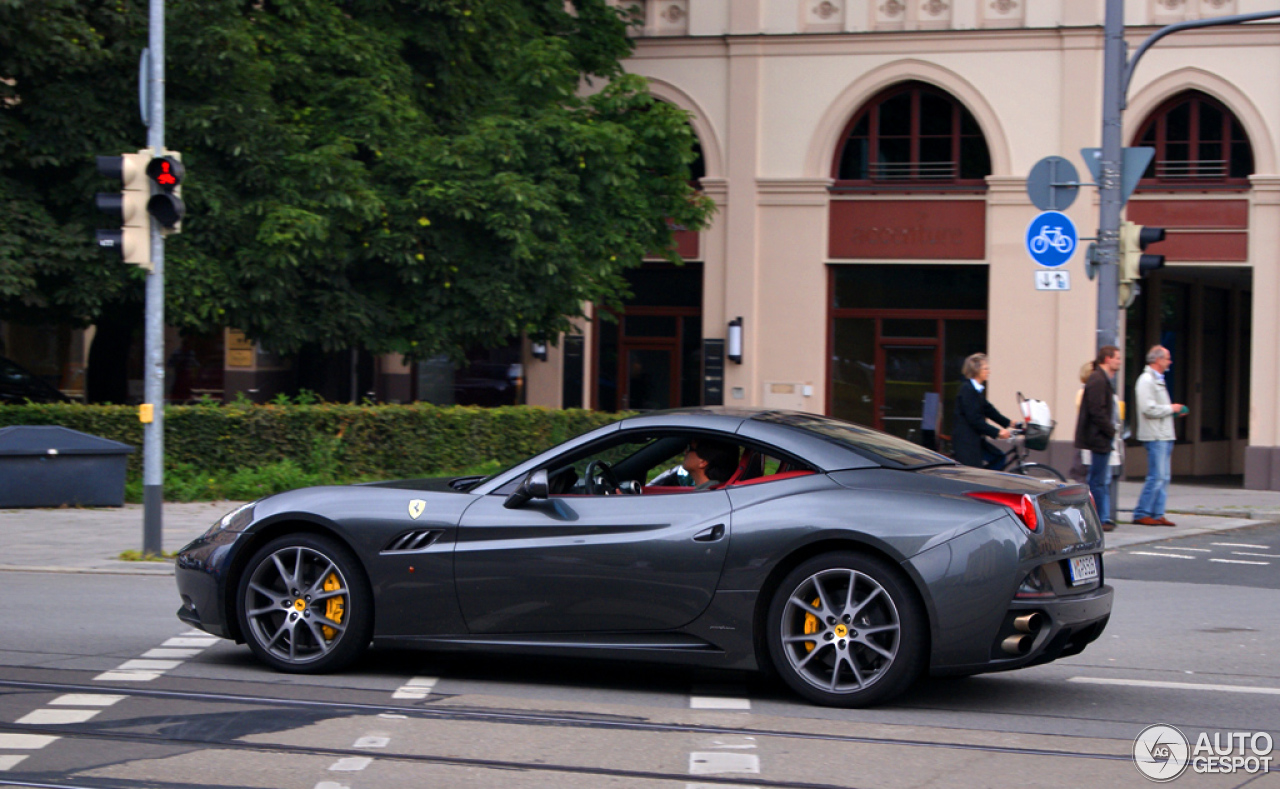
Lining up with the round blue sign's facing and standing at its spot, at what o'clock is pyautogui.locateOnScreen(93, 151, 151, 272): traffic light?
The traffic light is roughly at 2 o'clock from the round blue sign.

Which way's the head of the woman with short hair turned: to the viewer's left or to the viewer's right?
to the viewer's right

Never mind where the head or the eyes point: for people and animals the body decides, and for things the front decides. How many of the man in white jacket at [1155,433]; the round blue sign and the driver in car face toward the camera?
1

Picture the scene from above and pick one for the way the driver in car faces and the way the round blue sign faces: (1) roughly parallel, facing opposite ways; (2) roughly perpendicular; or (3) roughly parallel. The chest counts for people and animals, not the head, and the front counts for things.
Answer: roughly perpendicular

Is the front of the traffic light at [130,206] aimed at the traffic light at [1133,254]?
no

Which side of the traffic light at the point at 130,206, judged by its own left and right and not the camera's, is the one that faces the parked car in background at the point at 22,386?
right

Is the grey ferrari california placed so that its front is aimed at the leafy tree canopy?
no

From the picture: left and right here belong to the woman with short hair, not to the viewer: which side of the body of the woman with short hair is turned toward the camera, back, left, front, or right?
right

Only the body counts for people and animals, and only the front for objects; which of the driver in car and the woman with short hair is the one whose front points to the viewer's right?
the woman with short hair

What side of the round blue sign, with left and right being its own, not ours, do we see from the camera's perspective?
front

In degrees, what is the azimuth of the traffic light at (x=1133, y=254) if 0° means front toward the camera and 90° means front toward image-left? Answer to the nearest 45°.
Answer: approximately 270°

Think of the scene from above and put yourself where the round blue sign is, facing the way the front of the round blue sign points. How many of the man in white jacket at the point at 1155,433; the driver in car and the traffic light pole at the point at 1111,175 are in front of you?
1

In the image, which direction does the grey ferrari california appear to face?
to the viewer's left

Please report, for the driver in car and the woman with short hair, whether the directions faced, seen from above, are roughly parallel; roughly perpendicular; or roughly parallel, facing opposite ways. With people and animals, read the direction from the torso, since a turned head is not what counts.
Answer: roughly parallel, facing opposite ways

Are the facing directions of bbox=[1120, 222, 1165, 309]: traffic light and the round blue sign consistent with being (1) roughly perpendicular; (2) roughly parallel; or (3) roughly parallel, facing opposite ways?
roughly perpendicular
